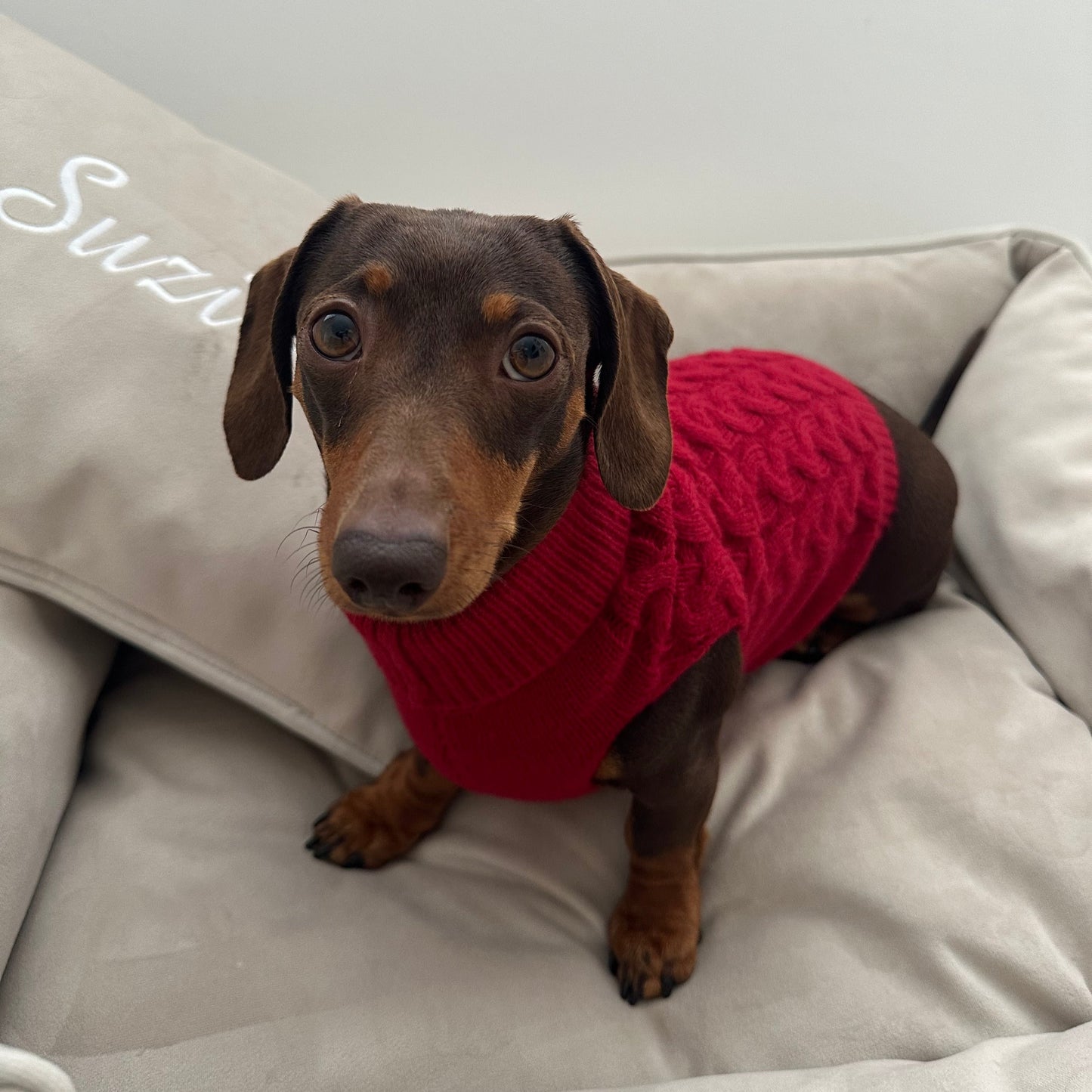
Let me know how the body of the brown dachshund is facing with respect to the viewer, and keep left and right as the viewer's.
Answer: facing the viewer and to the left of the viewer

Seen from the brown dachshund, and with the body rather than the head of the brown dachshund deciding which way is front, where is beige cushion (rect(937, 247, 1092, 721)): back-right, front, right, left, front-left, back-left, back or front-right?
back
